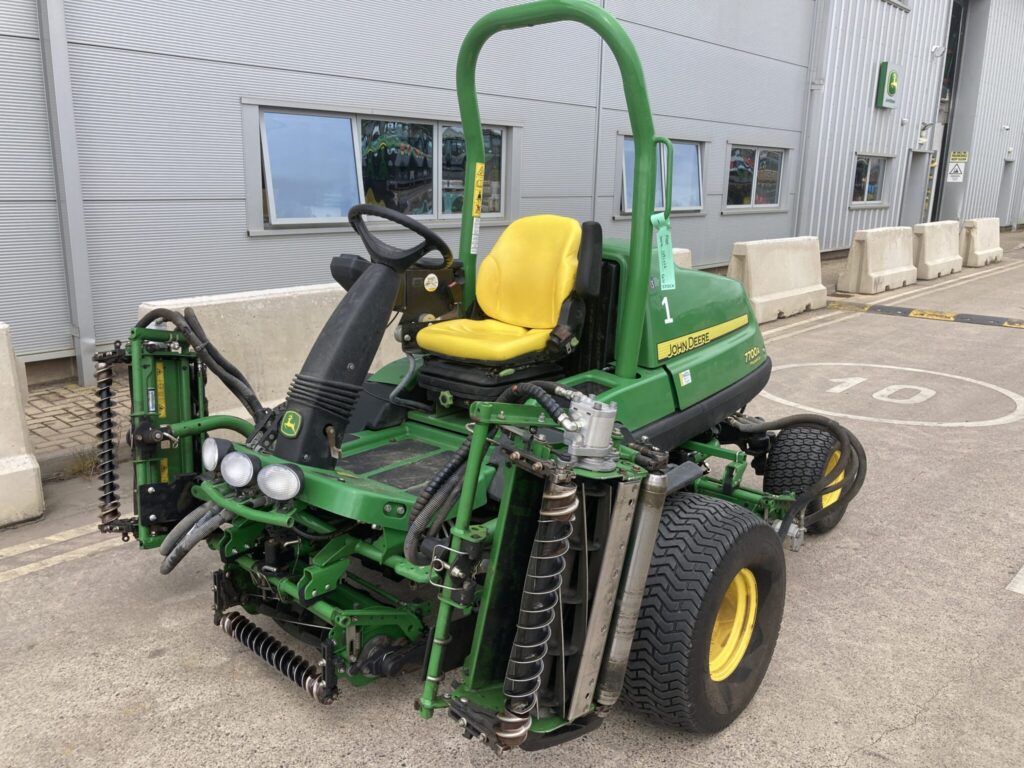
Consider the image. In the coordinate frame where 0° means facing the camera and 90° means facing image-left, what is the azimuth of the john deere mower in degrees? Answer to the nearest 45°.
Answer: approximately 45°

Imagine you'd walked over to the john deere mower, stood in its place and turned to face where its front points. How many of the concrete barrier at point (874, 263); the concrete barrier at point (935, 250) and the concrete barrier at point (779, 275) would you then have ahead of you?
0

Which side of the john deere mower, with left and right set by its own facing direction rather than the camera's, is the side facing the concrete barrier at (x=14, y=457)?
right

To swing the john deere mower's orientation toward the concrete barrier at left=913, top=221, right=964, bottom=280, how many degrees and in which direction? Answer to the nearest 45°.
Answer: approximately 180°

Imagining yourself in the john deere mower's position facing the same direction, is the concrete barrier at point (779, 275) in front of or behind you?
behind

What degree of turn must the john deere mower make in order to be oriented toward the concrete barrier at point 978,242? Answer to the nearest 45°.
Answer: approximately 180°

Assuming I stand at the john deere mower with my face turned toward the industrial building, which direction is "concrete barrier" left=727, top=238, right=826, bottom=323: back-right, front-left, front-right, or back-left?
front-right

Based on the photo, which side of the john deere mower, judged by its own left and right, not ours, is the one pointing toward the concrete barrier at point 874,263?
back
